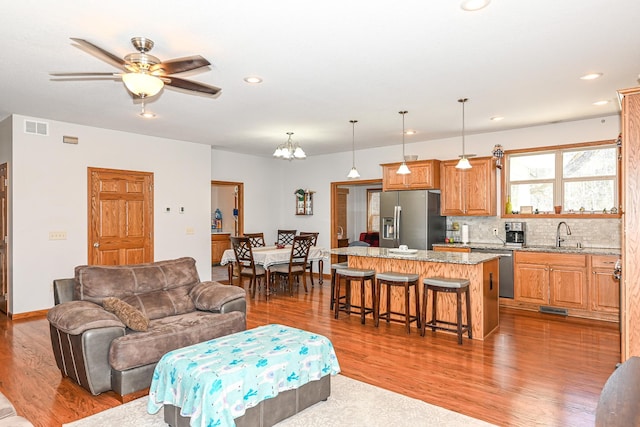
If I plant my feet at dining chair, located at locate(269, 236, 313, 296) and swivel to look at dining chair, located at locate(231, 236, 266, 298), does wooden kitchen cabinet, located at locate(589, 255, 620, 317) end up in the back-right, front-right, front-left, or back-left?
back-left

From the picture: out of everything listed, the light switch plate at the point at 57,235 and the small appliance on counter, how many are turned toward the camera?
2

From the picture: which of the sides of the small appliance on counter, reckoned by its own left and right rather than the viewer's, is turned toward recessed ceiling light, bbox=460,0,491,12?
front

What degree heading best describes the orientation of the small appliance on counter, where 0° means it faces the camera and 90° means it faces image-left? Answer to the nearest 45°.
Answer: approximately 0°

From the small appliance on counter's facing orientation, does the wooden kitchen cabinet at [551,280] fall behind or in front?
in front

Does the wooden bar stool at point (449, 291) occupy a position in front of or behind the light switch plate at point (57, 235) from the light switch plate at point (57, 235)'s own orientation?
in front

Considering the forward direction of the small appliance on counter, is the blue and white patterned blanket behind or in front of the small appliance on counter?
in front

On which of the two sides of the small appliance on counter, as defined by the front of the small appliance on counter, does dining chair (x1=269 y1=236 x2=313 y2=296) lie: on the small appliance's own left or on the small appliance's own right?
on the small appliance's own right

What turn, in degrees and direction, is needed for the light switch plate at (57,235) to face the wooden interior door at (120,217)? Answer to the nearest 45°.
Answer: approximately 90° to its left

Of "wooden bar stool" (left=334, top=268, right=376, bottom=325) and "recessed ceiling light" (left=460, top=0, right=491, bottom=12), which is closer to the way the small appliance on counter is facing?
the recessed ceiling light

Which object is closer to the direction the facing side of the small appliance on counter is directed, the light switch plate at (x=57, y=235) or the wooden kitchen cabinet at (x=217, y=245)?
the light switch plate
